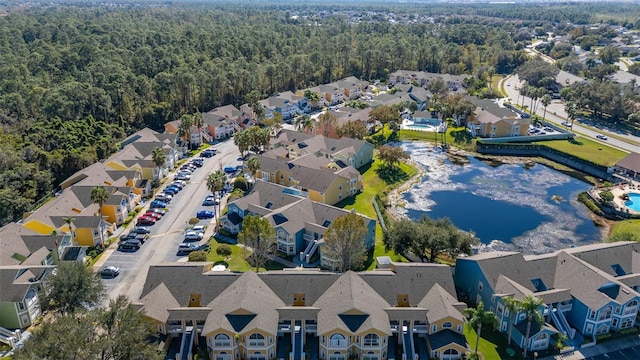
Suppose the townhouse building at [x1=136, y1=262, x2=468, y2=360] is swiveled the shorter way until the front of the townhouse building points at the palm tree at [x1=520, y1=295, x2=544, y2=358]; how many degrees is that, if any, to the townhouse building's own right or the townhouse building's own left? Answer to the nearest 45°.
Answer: approximately 90° to the townhouse building's own left

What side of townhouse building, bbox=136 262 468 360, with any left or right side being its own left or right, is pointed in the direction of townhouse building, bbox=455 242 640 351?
left

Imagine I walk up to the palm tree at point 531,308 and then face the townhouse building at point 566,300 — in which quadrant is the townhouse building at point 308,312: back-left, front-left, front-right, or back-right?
back-left

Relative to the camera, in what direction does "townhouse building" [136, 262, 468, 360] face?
facing the viewer
